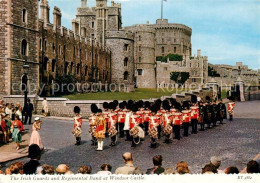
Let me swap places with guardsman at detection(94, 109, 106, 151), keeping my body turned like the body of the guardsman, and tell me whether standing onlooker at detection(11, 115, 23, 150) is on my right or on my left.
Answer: on my right

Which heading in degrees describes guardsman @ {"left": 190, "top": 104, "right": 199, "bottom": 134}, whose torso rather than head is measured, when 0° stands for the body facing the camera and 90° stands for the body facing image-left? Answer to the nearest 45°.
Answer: approximately 45°

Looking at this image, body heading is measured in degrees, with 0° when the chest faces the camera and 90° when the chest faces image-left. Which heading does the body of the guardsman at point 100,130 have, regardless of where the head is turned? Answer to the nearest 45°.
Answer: approximately 45°

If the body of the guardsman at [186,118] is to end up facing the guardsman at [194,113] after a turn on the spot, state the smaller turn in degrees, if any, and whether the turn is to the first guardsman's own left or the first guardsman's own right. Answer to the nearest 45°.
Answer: approximately 180°

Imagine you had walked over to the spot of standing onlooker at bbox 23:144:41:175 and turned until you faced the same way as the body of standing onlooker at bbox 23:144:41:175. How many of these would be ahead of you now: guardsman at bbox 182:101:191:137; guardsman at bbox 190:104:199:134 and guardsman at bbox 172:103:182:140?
3

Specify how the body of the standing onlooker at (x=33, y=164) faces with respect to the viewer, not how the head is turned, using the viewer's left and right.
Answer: facing away from the viewer and to the right of the viewer

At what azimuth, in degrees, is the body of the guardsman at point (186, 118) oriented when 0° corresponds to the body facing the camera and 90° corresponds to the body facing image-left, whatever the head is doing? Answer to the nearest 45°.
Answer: approximately 45°

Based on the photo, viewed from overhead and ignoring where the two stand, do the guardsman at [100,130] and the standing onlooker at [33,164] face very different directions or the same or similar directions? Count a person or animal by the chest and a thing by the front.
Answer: very different directions
